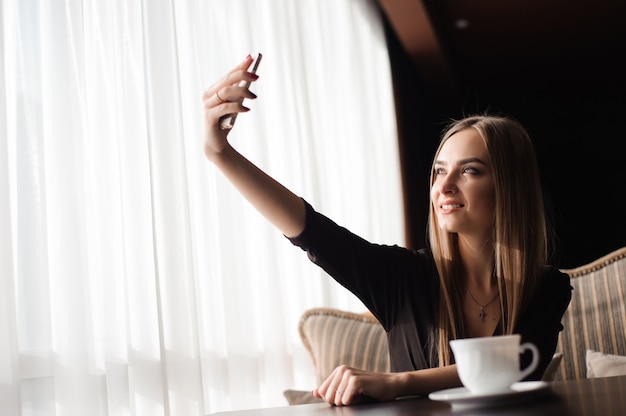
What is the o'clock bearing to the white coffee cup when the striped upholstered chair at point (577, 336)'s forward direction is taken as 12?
The white coffee cup is roughly at 11 o'clock from the striped upholstered chair.

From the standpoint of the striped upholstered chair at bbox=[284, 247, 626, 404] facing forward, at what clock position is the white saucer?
The white saucer is roughly at 11 o'clock from the striped upholstered chair.

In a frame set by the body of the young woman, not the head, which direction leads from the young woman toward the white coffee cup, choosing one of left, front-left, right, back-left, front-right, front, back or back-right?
front-left

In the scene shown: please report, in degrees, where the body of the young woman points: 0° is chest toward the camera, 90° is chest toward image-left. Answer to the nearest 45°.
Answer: approximately 45°

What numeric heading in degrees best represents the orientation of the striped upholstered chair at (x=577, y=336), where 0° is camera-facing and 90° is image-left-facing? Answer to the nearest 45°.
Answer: approximately 45°
